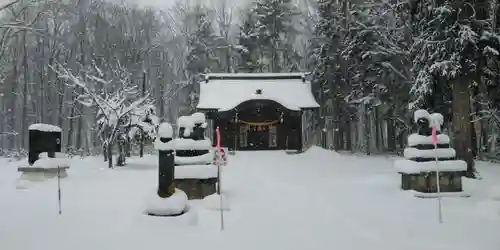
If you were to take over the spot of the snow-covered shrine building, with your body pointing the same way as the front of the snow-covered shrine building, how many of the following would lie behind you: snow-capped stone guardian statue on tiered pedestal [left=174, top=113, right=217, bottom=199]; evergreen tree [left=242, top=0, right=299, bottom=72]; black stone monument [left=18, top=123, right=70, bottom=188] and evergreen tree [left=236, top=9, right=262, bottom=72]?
2

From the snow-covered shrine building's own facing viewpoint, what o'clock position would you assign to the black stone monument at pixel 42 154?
The black stone monument is roughly at 1 o'clock from the snow-covered shrine building.

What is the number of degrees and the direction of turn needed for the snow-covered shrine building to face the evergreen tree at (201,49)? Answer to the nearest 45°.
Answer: approximately 135° to its right

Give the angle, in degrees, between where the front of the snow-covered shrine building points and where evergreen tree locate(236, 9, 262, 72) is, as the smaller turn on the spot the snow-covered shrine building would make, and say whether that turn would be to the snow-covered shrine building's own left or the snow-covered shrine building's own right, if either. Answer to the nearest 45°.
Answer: approximately 180°

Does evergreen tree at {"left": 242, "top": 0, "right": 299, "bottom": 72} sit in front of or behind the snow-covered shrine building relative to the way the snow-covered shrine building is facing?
behind

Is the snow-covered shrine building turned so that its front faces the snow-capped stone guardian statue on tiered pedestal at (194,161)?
yes

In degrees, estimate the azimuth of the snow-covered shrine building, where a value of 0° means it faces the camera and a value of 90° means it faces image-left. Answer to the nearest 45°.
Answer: approximately 0°
